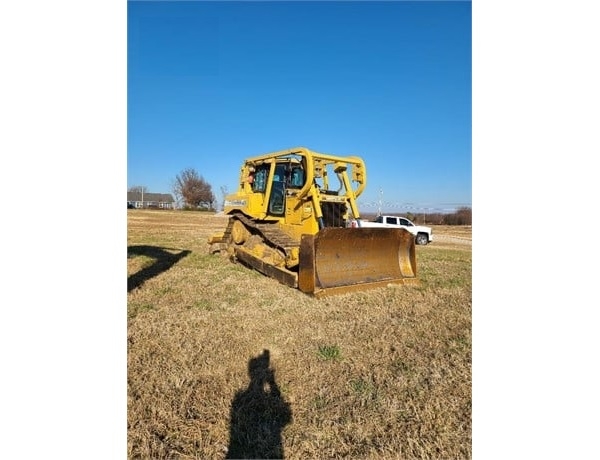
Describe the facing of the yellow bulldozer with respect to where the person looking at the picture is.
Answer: facing the viewer and to the right of the viewer

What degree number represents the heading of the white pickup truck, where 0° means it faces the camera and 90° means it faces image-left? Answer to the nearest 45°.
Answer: approximately 270°

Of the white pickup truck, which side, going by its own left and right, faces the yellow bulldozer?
right

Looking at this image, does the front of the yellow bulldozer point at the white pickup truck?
no

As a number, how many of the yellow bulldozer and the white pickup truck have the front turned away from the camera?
0
